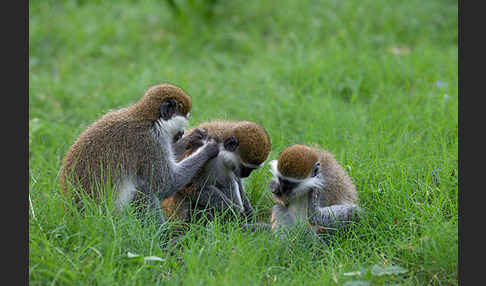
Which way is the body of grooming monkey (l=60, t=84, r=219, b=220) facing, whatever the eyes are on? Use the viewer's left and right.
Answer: facing to the right of the viewer

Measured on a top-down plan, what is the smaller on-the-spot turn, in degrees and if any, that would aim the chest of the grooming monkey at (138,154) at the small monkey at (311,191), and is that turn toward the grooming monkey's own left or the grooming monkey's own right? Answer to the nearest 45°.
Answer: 0° — it already faces it

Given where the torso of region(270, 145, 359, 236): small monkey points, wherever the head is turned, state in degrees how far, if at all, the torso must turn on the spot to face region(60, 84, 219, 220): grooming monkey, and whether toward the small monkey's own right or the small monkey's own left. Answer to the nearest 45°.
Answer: approximately 45° to the small monkey's own right

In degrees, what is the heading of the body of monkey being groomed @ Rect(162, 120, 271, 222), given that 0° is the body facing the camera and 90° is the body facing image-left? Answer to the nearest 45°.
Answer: approximately 270°

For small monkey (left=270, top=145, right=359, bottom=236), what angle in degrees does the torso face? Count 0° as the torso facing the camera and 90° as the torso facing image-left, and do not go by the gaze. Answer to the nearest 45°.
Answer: approximately 45°

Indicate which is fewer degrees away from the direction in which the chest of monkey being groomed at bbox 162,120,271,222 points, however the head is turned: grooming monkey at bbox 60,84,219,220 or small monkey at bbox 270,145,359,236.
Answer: the small monkey
